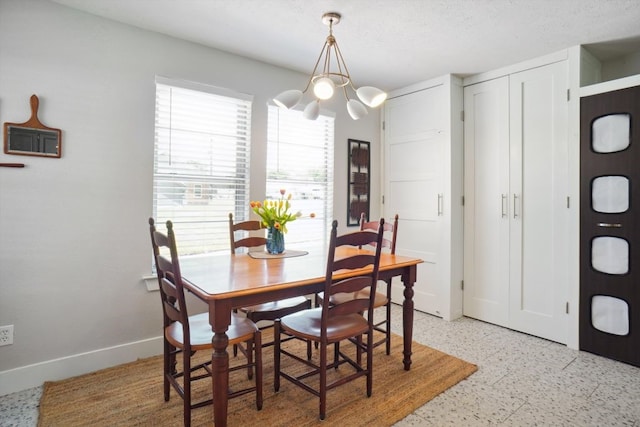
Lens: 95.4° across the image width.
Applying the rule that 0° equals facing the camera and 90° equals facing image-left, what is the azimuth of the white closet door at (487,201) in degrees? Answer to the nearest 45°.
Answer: approximately 45°

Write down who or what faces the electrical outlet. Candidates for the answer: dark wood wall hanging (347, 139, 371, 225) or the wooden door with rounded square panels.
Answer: the wooden door with rounded square panels

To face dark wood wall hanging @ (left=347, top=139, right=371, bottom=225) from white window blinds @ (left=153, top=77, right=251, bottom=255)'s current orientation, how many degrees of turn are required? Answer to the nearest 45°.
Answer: approximately 45° to its left

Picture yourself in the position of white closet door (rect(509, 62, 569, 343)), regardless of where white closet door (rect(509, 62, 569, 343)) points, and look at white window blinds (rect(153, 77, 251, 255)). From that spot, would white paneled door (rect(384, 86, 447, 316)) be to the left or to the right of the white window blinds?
right

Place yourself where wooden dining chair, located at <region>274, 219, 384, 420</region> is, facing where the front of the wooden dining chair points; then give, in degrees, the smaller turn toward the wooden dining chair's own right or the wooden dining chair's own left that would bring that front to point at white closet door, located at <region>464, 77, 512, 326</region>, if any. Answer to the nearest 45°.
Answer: approximately 90° to the wooden dining chair's own right

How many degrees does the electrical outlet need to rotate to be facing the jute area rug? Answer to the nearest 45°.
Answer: approximately 45° to its left

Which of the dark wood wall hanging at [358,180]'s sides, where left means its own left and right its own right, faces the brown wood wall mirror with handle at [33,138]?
right

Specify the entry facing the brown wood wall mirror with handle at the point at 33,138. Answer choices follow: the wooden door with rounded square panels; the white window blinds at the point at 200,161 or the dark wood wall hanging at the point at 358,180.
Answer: the wooden door with rounded square panels

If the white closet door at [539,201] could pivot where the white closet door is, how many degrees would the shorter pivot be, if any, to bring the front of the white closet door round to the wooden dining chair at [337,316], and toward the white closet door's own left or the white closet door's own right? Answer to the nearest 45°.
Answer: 0° — it already faces it
